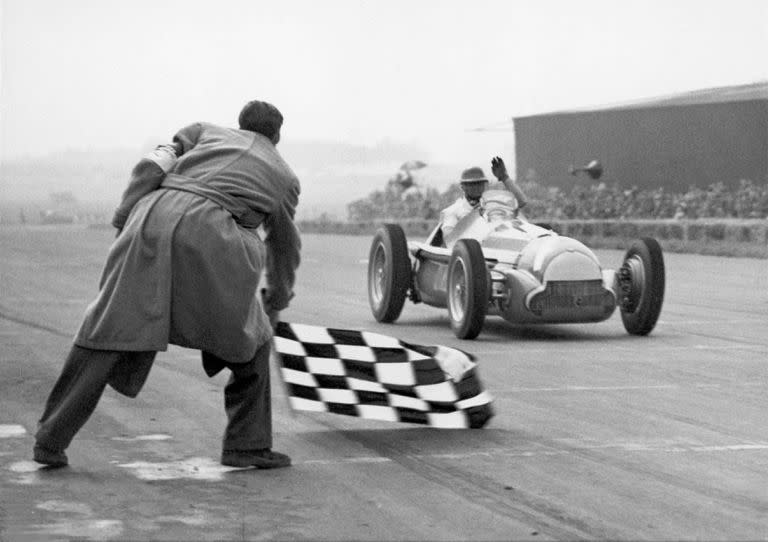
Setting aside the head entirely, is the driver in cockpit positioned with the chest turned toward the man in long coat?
no

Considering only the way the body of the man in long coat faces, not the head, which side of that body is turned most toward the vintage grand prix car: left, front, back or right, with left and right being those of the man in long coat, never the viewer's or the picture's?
front

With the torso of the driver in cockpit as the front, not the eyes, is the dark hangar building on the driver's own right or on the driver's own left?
on the driver's own left

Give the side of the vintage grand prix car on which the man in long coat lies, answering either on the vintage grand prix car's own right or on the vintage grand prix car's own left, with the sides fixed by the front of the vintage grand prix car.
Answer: on the vintage grand prix car's own right

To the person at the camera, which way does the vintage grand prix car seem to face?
facing the viewer and to the right of the viewer

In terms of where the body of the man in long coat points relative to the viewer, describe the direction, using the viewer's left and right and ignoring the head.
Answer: facing away from the viewer and to the right of the viewer

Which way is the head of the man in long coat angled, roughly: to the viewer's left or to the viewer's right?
to the viewer's right

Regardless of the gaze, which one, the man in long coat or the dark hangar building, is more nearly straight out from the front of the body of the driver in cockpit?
the man in long coat

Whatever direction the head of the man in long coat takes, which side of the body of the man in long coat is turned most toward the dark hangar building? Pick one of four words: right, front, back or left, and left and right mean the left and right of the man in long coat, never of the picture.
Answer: front

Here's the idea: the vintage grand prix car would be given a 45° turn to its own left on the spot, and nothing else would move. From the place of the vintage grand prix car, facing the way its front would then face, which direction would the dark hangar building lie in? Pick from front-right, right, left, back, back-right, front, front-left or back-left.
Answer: left
